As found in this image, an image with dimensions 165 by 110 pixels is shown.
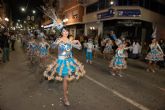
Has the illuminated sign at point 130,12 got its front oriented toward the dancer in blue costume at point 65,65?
yes

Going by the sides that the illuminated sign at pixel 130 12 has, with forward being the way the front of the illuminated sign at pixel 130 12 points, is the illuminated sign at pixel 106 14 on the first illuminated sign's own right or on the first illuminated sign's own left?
on the first illuminated sign's own right
